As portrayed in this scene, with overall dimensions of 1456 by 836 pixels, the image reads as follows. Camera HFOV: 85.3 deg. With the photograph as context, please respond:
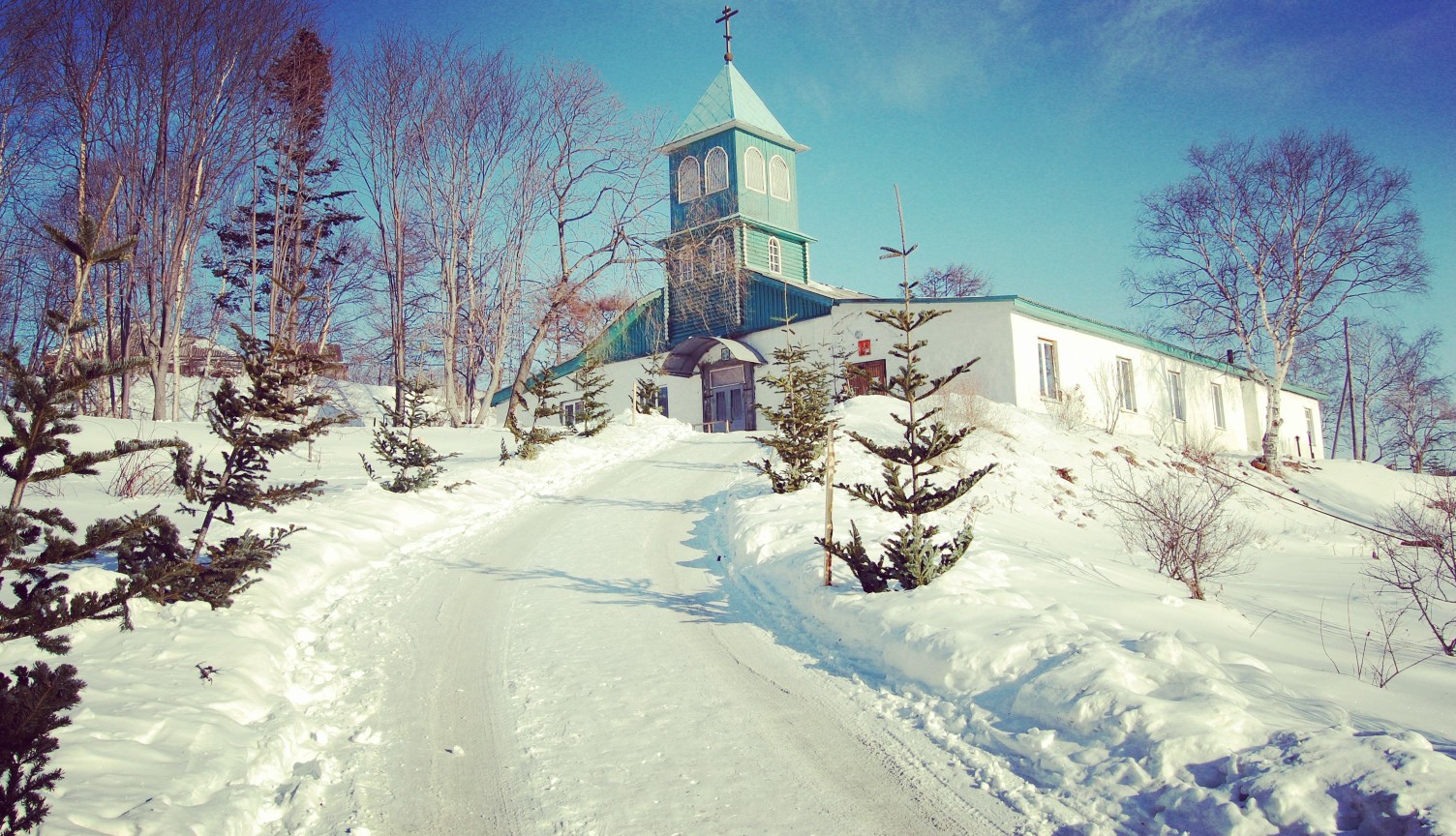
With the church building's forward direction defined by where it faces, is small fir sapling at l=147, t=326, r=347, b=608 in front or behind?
in front

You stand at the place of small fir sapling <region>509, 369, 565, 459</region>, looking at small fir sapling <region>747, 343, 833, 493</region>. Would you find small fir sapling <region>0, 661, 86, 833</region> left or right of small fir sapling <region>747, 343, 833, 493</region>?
right

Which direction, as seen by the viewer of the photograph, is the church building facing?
facing the viewer and to the left of the viewer

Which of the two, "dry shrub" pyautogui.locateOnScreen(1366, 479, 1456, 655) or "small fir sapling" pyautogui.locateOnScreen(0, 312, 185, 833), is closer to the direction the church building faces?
the small fir sapling

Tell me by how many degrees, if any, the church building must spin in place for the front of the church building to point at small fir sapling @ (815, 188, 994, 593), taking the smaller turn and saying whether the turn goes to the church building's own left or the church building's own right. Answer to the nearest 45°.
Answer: approximately 45° to the church building's own left

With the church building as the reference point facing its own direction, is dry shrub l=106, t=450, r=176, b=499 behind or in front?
in front

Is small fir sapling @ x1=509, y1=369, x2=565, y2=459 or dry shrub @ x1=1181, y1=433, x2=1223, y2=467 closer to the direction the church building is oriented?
the small fir sapling
